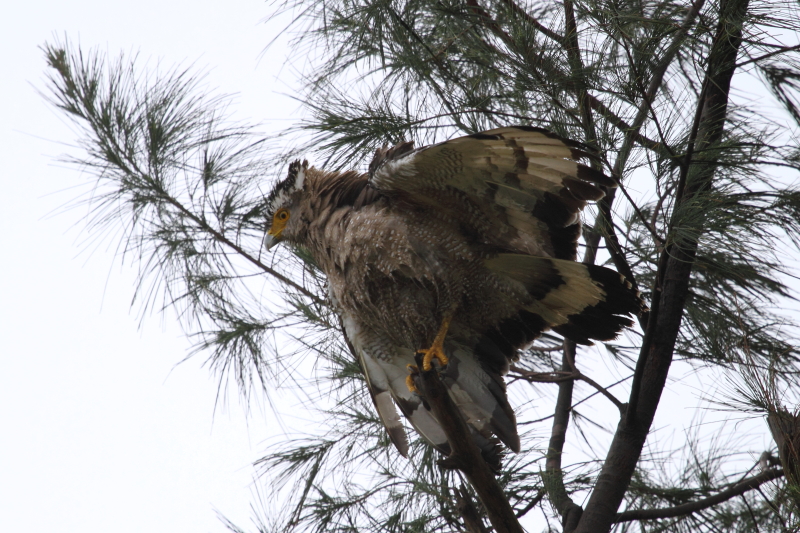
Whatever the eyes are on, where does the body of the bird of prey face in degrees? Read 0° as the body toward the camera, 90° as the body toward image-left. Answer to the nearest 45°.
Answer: approximately 90°
